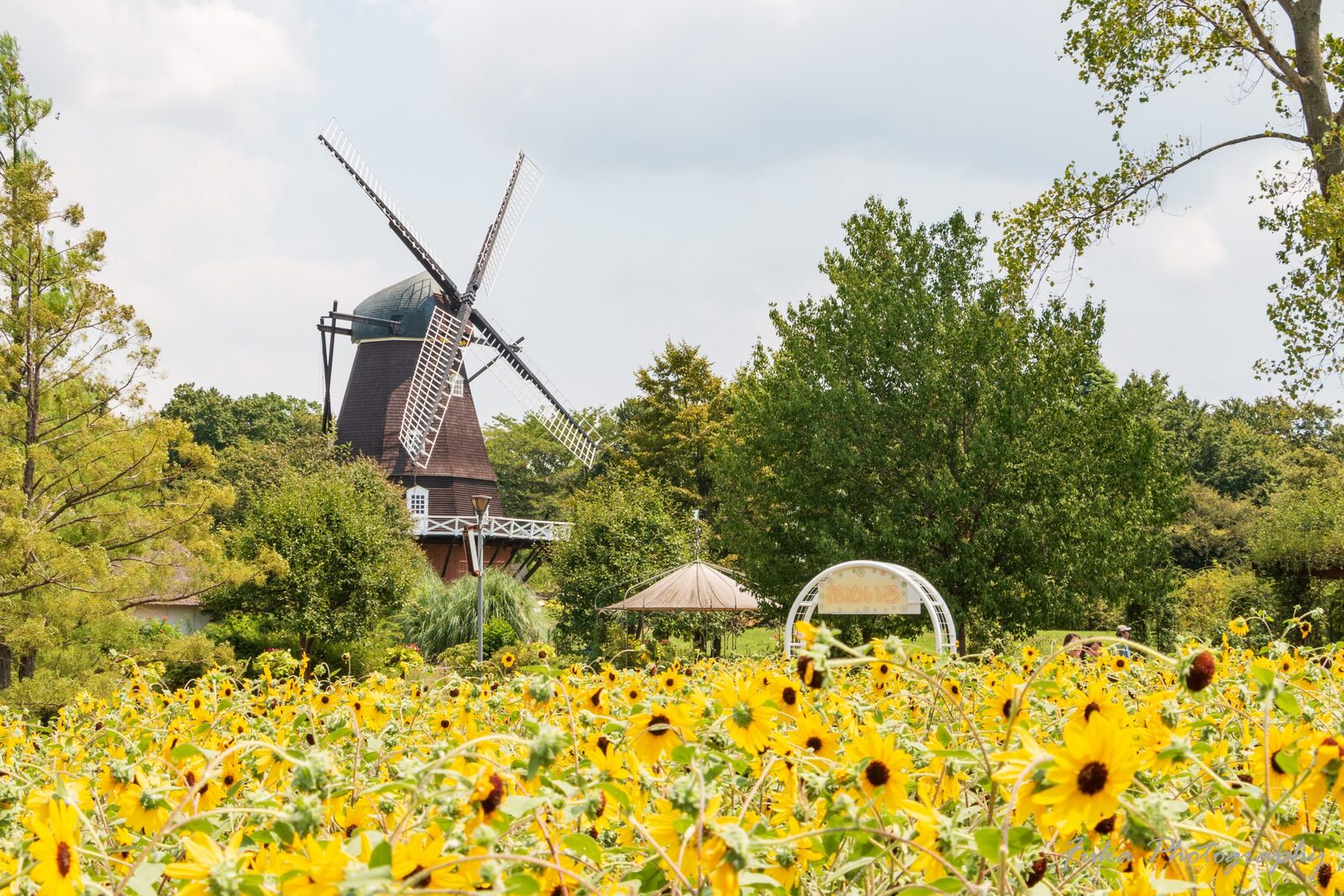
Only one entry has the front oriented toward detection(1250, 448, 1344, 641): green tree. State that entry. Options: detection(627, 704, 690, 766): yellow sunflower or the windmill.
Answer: the windmill

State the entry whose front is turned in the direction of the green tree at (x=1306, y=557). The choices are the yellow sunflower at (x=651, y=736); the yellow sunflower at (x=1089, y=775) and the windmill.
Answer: the windmill

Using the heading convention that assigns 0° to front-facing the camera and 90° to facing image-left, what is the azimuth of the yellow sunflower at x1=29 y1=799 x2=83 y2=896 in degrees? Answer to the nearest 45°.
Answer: approximately 315°

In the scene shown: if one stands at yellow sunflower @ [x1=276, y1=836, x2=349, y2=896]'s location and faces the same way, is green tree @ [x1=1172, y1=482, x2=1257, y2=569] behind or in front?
behind

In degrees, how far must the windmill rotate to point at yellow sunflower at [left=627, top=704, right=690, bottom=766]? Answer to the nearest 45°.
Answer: approximately 45° to its right

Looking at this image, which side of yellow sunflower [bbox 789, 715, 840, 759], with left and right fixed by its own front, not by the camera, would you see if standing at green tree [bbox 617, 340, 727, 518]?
back

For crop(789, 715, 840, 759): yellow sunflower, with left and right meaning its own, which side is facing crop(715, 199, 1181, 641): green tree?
back

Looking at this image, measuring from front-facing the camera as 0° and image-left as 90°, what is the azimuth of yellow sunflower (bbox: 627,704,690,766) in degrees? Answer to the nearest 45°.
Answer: approximately 0°
